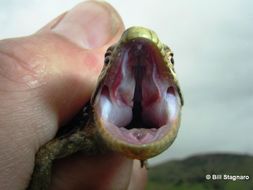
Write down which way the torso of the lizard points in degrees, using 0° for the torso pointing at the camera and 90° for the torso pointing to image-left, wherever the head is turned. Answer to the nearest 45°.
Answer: approximately 0°
